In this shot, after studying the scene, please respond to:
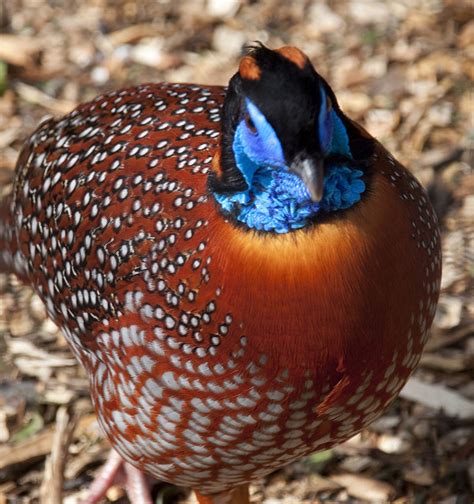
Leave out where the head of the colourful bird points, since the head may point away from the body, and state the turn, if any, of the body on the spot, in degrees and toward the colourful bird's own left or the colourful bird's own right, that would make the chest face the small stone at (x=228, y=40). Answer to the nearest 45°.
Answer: approximately 135° to the colourful bird's own left

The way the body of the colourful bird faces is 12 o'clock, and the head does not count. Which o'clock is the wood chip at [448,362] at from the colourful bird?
The wood chip is roughly at 9 o'clock from the colourful bird.

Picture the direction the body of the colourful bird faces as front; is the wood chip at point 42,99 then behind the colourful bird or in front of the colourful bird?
behind

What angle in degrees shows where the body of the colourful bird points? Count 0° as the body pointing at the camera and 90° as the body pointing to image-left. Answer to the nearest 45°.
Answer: approximately 315°

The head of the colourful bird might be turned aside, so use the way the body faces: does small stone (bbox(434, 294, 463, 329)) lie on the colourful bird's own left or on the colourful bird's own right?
on the colourful bird's own left
